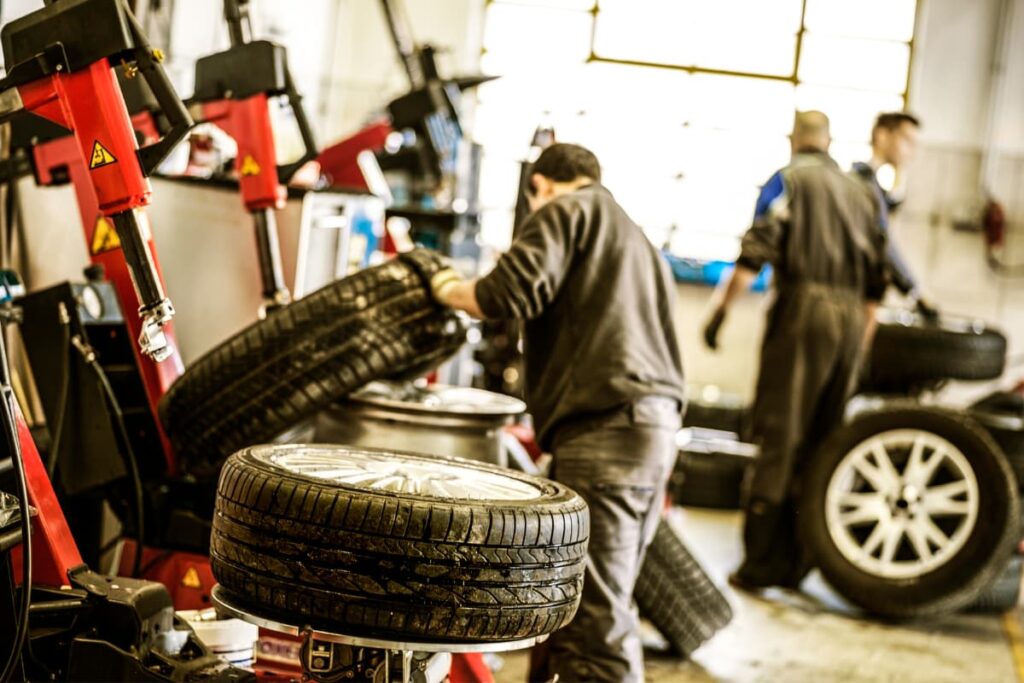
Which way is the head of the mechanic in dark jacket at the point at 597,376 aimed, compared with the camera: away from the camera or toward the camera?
away from the camera

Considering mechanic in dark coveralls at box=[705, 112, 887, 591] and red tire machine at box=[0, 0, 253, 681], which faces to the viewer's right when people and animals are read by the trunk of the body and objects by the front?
the red tire machine

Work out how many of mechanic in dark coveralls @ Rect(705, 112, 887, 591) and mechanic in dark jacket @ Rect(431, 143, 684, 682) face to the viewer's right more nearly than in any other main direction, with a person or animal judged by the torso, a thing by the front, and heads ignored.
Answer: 0

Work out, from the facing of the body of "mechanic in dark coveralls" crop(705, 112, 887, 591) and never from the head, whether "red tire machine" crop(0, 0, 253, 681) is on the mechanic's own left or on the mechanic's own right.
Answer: on the mechanic's own left

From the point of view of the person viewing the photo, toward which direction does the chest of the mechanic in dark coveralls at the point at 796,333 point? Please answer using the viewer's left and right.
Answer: facing away from the viewer and to the left of the viewer

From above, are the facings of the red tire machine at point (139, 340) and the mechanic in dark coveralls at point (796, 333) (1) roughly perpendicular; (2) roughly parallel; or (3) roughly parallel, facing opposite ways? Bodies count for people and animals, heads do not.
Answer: roughly perpendicular

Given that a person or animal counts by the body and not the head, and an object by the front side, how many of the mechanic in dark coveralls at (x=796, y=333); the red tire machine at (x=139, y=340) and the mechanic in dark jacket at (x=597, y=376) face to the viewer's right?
1

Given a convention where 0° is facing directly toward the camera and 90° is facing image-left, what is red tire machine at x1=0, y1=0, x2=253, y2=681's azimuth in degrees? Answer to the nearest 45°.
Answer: approximately 270°

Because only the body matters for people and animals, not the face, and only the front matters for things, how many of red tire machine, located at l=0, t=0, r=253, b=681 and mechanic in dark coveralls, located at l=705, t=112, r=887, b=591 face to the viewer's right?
1

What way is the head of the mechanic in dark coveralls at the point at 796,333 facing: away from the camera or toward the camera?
away from the camera

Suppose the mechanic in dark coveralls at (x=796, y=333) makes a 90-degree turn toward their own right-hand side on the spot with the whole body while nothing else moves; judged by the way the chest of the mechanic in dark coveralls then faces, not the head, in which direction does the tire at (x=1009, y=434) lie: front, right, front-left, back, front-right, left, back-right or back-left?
front-right

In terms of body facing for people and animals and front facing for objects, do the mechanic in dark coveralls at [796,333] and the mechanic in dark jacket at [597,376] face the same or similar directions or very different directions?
same or similar directions

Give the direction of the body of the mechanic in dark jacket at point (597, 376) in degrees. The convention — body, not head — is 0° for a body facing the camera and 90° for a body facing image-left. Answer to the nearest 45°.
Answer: approximately 135°

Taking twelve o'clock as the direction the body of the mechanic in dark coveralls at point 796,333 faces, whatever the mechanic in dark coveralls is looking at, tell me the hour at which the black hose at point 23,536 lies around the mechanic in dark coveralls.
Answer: The black hose is roughly at 8 o'clock from the mechanic in dark coveralls.
